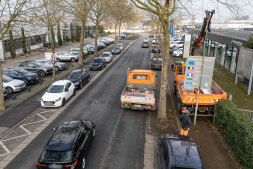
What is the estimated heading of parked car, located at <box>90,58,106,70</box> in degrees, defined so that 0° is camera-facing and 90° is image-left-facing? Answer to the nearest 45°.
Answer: approximately 45°

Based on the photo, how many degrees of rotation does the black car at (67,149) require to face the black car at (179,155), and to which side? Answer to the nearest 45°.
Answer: approximately 90° to its right

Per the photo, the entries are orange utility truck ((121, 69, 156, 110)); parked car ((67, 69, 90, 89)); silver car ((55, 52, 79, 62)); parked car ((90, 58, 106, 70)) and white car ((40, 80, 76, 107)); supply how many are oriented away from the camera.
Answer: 1

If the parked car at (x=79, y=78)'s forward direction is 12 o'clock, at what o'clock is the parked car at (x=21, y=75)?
the parked car at (x=21, y=75) is roughly at 2 o'clock from the parked car at (x=79, y=78).

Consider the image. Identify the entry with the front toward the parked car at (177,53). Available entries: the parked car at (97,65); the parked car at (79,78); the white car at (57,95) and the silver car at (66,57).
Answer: the silver car

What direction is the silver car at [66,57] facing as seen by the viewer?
to the viewer's right

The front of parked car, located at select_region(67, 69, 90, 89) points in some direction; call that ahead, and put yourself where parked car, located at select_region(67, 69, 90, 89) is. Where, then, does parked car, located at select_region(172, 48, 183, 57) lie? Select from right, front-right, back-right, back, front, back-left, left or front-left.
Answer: back

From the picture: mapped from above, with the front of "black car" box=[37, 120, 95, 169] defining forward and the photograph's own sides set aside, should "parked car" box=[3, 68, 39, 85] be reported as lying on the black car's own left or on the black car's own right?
on the black car's own left

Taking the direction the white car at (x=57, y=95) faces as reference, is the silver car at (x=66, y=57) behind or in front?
behind

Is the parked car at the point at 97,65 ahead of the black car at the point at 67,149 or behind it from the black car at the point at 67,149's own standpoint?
ahead

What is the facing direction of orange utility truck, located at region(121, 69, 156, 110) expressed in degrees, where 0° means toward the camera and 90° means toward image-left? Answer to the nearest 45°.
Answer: approximately 180°

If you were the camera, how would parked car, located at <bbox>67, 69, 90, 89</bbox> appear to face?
facing the viewer and to the left of the viewer
